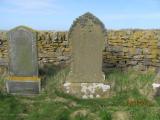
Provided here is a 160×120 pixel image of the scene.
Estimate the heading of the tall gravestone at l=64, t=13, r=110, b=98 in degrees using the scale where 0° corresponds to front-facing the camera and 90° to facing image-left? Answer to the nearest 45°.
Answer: approximately 0°

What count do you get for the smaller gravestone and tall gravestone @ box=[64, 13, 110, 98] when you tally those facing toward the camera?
2

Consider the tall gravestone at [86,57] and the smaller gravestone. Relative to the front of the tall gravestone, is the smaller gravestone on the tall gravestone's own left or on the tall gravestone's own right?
on the tall gravestone's own right

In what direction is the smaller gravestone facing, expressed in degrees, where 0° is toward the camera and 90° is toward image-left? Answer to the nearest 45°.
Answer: approximately 0°

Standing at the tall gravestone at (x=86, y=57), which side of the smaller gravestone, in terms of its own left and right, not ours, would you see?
left
